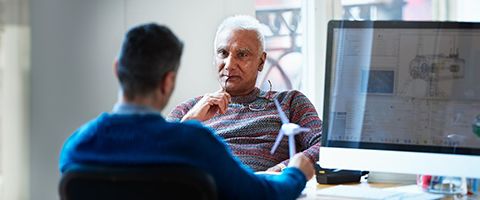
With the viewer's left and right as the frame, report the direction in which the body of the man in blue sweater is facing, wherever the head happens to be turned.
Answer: facing away from the viewer and to the right of the viewer

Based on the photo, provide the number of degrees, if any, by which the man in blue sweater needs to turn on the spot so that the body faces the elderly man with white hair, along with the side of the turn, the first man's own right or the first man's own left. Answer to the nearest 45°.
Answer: approximately 45° to the first man's own left

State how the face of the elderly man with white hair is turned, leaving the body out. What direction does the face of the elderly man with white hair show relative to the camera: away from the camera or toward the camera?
toward the camera

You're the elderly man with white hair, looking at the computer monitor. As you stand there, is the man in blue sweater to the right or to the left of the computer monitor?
right

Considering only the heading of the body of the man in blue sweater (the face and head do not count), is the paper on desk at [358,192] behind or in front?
in front

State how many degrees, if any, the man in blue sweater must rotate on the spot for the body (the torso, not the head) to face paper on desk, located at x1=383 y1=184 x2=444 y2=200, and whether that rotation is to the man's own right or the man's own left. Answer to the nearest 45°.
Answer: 0° — they already face it
